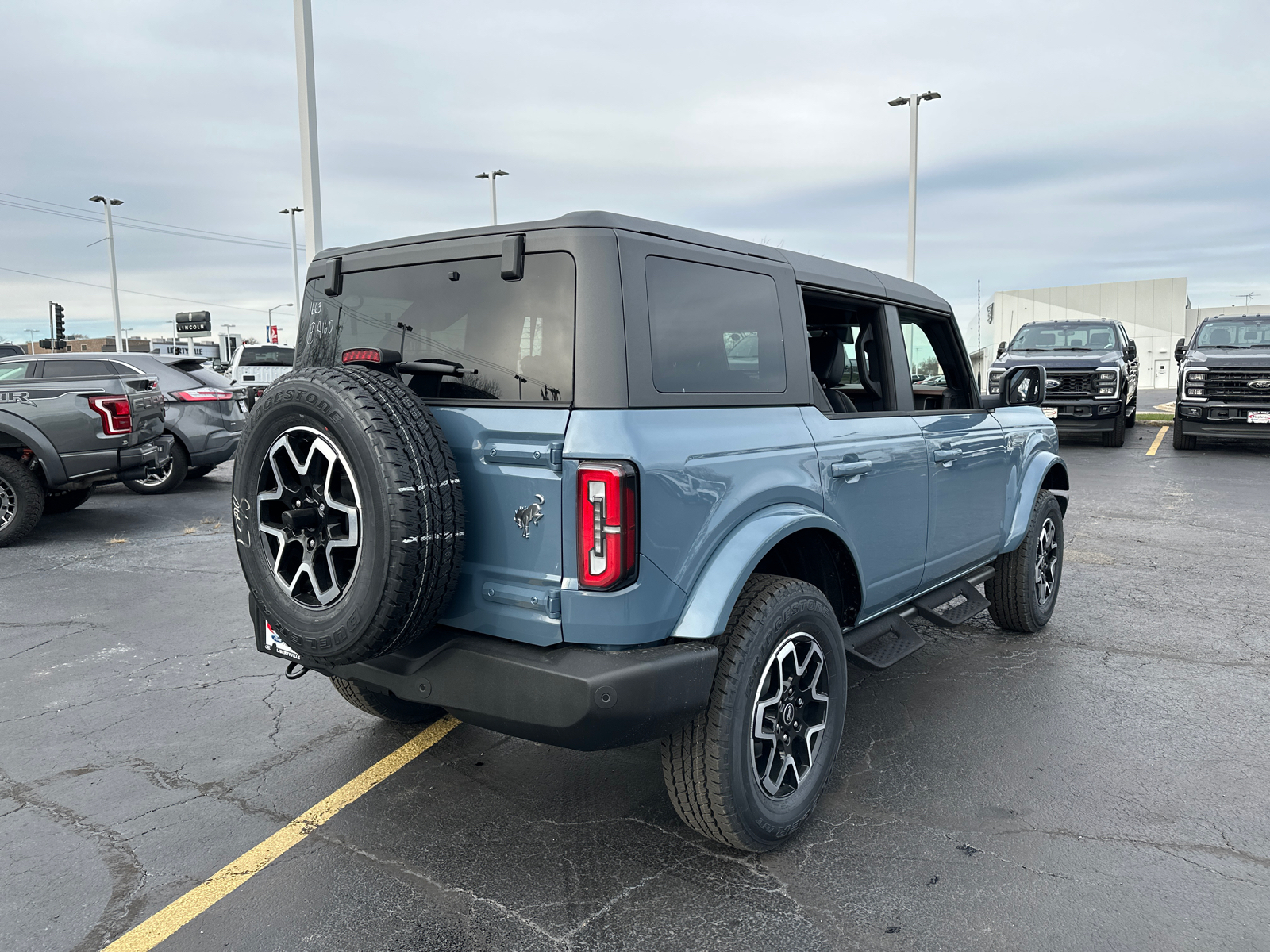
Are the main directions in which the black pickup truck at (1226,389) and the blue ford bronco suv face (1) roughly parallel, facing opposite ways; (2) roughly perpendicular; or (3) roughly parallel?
roughly parallel, facing opposite ways

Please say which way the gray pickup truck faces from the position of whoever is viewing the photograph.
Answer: facing to the left of the viewer

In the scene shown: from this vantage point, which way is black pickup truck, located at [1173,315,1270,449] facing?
toward the camera

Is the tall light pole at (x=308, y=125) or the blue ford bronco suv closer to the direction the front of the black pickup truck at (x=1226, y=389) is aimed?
the blue ford bronco suv

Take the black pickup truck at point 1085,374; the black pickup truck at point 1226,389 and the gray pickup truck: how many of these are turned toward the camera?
2

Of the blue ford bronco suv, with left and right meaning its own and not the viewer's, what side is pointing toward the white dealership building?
front

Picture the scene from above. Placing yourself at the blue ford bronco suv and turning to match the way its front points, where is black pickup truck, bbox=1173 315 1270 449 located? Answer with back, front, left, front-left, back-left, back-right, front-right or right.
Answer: front

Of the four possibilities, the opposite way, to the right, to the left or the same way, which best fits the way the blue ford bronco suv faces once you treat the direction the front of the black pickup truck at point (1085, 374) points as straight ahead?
the opposite way

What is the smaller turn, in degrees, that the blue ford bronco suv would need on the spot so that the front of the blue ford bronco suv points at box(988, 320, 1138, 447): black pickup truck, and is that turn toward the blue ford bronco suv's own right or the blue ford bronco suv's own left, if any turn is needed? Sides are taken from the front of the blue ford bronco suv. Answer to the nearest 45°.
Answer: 0° — it already faces it

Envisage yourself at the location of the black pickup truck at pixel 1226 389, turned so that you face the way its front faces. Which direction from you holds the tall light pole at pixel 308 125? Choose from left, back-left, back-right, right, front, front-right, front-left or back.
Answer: front-right

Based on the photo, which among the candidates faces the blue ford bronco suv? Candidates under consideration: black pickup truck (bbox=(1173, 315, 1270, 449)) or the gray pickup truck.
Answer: the black pickup truck

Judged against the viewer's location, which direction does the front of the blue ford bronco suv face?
facing away from the viewer and to the right of the viewer

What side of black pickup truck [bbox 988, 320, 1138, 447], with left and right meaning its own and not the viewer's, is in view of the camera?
front

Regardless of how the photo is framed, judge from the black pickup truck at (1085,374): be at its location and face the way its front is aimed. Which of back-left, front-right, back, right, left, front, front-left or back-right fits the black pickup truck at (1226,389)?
left

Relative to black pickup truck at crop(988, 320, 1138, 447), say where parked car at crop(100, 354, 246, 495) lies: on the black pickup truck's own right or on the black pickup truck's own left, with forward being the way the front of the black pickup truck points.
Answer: on the black pickup truck's own right

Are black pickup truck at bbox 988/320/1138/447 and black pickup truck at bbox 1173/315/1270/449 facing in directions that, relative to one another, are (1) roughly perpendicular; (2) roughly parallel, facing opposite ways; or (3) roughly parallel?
roughly parallel

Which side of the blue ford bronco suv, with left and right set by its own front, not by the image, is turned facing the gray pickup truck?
left
